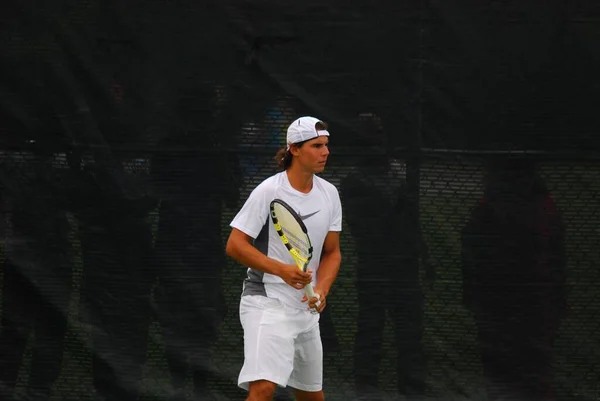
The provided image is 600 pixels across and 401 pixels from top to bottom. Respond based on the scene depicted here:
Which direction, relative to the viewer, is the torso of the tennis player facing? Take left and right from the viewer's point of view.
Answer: facing the viewer and to the right of the viewer
